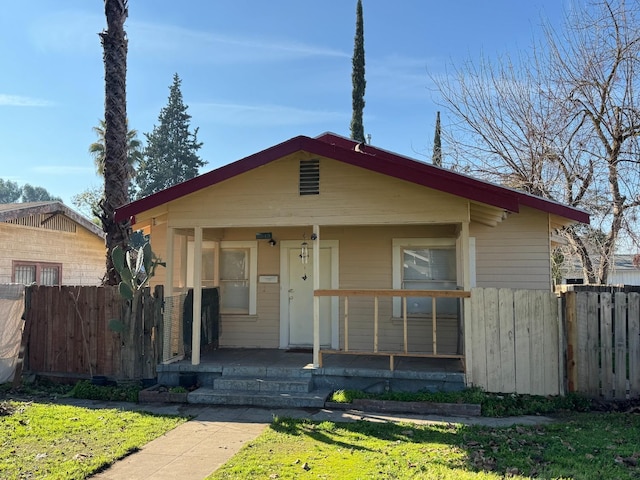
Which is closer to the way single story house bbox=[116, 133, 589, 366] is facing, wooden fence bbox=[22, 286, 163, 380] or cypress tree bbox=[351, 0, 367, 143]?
the wooden fence

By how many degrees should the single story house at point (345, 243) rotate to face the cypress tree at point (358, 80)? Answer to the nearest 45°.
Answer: approximately 180°

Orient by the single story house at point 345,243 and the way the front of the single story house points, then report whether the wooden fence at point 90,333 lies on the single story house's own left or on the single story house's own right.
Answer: on the single story house's own right

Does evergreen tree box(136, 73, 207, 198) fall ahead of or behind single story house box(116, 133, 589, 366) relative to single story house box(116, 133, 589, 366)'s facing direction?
behind

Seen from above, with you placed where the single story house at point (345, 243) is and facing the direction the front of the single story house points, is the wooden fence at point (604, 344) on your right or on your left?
on your left

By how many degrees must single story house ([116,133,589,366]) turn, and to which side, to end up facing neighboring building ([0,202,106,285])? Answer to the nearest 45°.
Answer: approximately 135° to its right

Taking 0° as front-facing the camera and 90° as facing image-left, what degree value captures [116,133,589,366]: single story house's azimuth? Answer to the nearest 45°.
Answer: approximately 0°

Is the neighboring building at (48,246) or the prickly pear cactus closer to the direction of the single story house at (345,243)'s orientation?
the prickly pear cactus
